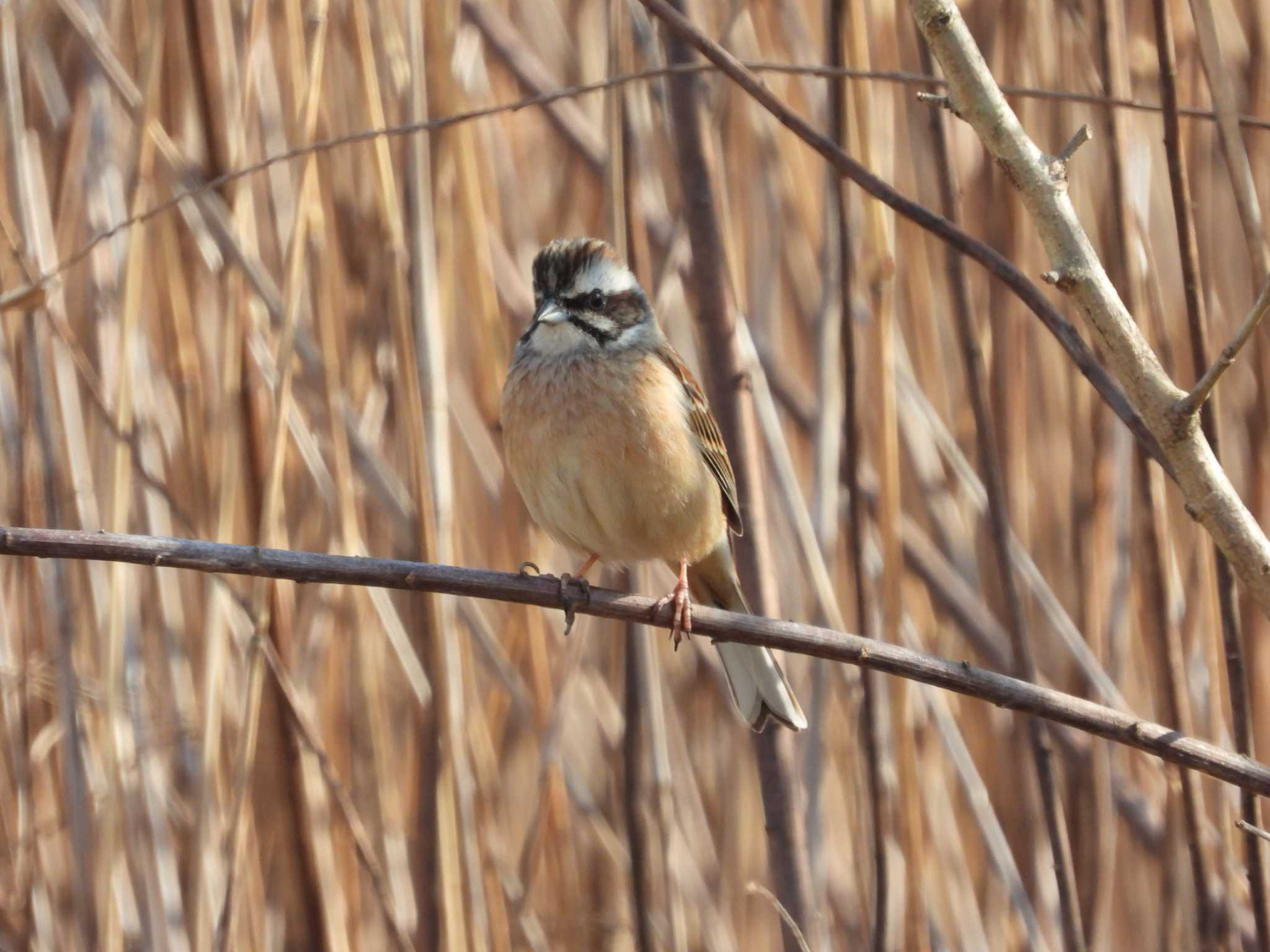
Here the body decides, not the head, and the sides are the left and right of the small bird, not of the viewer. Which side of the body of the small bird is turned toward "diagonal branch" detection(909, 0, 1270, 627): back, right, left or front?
left

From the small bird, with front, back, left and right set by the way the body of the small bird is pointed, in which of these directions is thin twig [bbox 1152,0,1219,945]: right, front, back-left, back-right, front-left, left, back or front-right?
left

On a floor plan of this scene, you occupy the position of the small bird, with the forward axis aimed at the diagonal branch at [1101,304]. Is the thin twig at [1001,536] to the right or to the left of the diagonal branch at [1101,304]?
left

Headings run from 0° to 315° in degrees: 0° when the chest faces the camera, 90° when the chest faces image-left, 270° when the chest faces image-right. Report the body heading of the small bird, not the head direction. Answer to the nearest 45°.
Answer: approximately 45°

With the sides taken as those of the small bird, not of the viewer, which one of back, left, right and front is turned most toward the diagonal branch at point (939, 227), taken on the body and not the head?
left

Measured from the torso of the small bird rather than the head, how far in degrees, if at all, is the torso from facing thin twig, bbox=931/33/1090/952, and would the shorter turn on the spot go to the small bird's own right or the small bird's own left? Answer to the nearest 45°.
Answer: approximately 135° to the small bird's own left
